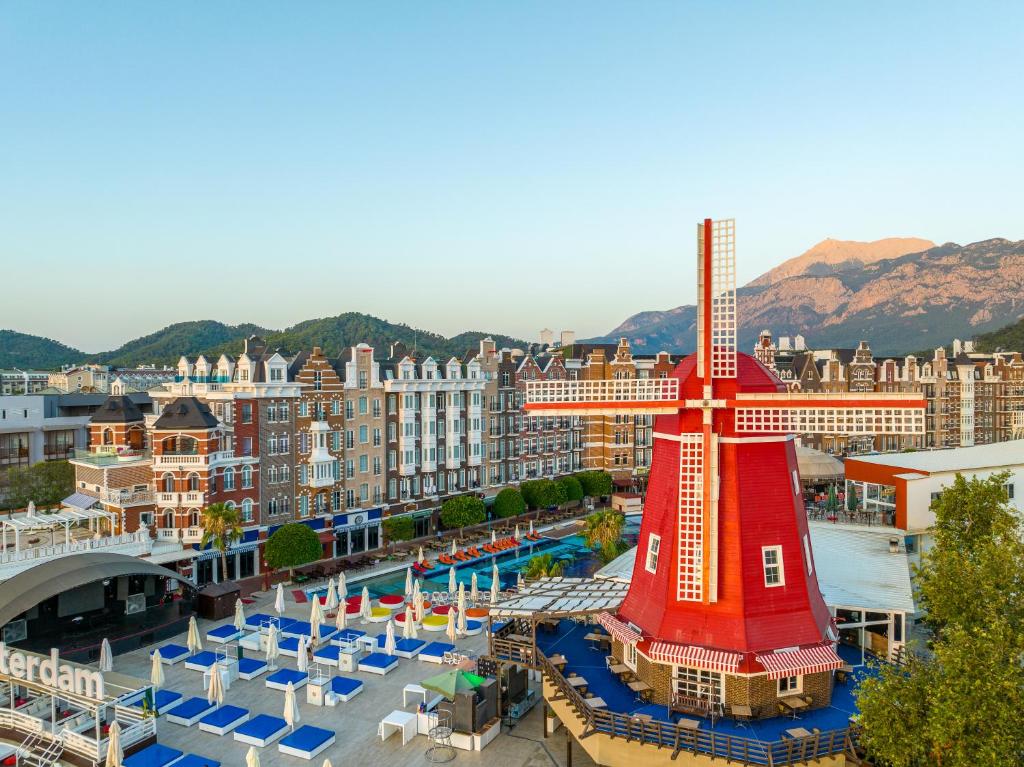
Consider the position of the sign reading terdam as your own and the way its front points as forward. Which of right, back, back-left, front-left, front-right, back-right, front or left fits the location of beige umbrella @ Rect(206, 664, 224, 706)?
back-left

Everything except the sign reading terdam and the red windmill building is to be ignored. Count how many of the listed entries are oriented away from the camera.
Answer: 0

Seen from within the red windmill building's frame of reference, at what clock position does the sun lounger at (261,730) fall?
The sun lounger is roughly at 3 o'clock from the red windmill building.

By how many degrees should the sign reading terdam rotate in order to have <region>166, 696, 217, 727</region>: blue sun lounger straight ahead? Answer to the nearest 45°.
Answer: approximately 135° to its left

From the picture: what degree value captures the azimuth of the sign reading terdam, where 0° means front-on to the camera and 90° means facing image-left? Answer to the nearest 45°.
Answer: approximately 45°

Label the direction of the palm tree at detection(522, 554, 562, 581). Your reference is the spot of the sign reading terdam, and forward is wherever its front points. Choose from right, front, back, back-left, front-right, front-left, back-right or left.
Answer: back-left

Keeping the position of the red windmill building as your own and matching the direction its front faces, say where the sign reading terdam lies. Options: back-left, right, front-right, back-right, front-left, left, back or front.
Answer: right

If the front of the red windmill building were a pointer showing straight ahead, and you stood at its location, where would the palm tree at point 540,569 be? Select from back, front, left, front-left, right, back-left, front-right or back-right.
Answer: back-right

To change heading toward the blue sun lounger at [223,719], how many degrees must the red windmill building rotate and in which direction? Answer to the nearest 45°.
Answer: approximately 90° to its right

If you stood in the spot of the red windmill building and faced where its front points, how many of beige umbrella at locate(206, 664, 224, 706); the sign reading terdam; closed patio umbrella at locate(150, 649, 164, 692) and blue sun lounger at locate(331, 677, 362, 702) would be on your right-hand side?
4

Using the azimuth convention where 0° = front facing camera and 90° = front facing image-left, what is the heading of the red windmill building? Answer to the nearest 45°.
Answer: approximately 0°

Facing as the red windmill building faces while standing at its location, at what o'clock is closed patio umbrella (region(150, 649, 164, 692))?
The closed patio umbrella is roughly at 3 o'clock from the red windmill building.
